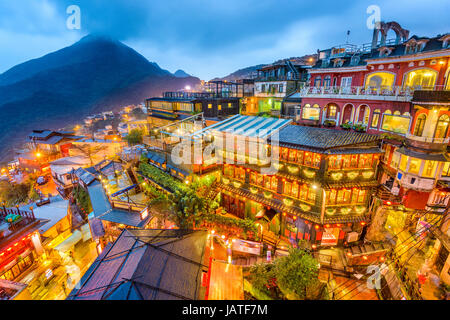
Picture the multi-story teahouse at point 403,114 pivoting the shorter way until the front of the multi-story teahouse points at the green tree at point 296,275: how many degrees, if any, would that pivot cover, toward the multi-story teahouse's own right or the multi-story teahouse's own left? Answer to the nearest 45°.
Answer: approximately 45° to the multi-story teahouse's own left

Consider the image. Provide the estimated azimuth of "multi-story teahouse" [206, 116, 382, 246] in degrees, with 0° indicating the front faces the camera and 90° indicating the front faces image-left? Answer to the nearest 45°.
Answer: approximately 45°

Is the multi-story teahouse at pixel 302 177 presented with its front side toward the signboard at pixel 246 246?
yes

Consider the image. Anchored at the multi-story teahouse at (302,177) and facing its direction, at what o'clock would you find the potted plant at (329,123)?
The potted plant is roughly at 5 o'clock from the multi-story teahouse.

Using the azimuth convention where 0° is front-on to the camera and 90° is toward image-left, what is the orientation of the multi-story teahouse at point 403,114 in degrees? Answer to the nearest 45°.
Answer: approximately 45°

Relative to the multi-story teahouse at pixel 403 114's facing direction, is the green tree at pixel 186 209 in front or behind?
in front

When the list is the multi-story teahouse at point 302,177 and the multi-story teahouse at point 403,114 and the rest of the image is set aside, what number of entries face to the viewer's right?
0

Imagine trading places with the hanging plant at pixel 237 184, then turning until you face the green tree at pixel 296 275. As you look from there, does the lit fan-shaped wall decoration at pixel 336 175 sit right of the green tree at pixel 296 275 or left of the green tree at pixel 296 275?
left

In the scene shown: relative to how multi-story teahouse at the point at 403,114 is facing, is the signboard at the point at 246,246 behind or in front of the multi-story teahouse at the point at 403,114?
in front
